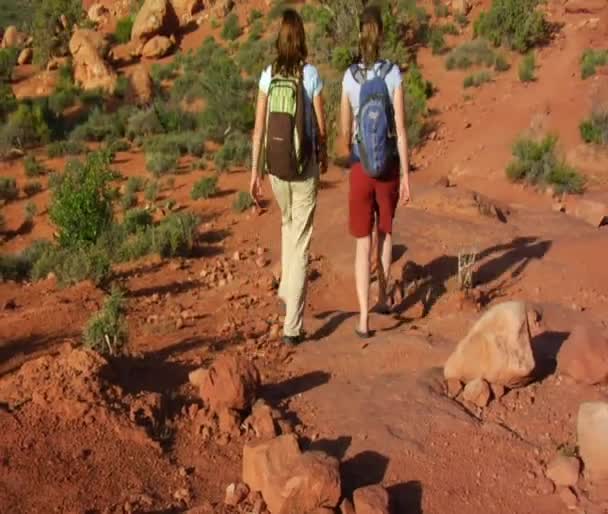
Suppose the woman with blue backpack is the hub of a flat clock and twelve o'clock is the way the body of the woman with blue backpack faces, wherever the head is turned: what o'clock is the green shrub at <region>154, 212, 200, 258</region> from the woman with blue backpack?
The green shrub is roughly at 11 o'clock from the woman with blue backpack.

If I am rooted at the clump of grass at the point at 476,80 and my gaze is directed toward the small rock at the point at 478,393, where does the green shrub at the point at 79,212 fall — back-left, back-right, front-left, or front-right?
front-right

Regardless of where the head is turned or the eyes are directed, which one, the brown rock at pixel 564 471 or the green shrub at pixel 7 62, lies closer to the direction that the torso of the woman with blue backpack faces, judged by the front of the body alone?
the green shrub

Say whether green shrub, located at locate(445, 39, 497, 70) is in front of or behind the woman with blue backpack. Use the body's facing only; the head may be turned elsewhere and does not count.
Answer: in front

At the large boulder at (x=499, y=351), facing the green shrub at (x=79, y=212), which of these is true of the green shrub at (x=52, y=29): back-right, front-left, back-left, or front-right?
front-right

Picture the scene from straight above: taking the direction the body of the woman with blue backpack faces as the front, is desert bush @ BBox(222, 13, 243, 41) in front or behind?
in front

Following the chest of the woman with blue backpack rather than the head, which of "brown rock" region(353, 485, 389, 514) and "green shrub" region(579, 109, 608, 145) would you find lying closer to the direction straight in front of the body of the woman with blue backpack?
the green shrub

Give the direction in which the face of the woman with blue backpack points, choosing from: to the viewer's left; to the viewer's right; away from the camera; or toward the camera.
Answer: away from the camera

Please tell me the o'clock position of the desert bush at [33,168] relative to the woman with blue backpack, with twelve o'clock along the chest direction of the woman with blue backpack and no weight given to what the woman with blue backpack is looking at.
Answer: The desert bush is roughly at 11 o'clock from the woman with blue backpack.

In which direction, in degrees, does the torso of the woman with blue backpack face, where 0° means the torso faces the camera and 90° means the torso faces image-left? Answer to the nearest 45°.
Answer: approximately 180°

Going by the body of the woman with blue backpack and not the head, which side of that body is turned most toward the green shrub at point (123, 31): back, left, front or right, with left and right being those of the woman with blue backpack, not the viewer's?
front

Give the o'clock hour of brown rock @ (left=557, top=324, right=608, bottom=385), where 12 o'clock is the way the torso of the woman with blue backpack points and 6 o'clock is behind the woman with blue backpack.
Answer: The brown rock is roughly at 4 o'clock from the woman with blue backpack.

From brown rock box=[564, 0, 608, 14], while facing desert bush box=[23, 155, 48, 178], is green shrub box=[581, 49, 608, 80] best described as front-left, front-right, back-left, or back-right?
front-left

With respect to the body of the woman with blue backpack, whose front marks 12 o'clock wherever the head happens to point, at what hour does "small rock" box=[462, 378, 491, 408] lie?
The small rock is roughly at 5 o'clock from the woman with blue backpack.

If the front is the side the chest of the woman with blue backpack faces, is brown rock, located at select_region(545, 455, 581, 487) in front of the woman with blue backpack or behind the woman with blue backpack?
behind

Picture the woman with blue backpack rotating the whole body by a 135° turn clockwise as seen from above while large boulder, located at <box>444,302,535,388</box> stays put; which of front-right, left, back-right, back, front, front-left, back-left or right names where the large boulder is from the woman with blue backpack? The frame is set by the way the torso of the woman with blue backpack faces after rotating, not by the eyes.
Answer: front

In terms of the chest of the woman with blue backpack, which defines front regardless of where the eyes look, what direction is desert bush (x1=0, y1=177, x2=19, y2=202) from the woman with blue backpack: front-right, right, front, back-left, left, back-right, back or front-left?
front-left
